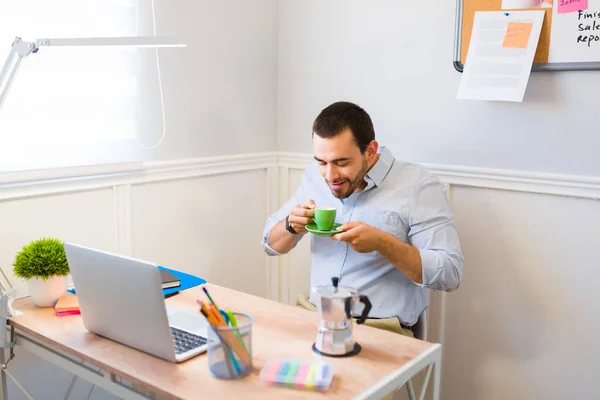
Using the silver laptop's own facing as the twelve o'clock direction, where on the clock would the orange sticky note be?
The orange sticky note is roughly at 1 o'clock from the silver laptop.

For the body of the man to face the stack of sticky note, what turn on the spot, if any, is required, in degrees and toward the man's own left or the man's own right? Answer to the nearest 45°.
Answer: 0° — they already face it

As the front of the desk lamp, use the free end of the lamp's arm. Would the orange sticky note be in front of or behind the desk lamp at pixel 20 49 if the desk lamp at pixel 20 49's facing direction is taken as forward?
in front

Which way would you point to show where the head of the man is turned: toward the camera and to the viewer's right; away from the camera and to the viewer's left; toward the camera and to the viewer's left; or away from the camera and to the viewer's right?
toward the camera and to the viewer's left

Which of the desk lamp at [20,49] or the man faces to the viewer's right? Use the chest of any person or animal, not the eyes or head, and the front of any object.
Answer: the desk lamp

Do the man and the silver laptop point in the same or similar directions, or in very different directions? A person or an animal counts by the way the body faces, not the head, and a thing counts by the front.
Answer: very different directions

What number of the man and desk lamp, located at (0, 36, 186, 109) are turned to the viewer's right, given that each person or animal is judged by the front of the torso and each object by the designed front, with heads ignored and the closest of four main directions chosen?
1

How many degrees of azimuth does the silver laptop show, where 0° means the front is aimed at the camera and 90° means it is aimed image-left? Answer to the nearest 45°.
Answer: approximately 225°

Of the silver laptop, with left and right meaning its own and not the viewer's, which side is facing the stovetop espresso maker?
right

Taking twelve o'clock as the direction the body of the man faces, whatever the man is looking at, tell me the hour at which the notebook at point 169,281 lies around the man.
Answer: The notebook is roughly at 1 o'clock from the man.

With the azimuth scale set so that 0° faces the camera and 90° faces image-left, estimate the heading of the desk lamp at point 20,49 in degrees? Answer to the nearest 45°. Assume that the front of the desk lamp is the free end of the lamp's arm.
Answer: approximately 270°

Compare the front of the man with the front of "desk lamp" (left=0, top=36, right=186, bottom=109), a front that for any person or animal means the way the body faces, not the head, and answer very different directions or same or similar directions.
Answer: very different directions
